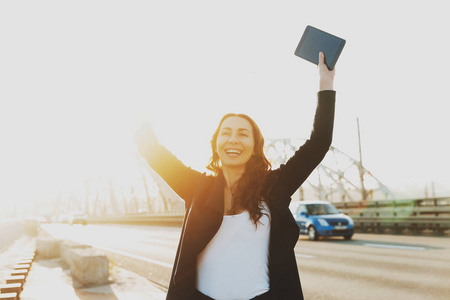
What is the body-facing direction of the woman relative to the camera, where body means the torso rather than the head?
toward the camera

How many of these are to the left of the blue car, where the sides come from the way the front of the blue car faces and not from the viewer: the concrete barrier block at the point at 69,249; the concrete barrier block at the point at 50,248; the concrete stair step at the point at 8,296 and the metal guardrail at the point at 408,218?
1

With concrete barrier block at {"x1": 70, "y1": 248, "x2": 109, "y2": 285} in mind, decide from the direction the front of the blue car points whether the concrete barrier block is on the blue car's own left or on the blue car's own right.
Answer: on the blue car's own right

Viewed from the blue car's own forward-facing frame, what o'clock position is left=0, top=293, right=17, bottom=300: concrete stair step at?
The concrete stair step is roughly at 2 o'clock from the blue car.

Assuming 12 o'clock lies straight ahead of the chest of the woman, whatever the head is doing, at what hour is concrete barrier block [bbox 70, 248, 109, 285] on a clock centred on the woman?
The concrete barrier block is roughly at 5 o'clock from the woman.

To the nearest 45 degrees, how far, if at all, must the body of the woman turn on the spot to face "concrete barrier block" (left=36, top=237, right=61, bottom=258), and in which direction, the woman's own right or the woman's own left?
approximately 135° to the woman's own right

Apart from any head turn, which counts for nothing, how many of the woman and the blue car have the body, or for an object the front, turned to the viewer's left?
0

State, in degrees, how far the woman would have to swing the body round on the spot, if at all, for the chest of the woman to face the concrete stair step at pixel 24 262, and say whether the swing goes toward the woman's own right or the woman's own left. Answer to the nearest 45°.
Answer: approximately 135° to the woman's own right

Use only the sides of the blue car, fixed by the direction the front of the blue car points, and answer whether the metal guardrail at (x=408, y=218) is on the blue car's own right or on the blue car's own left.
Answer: on the blue car's own left

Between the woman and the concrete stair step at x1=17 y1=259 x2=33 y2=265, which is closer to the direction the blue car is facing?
the woman

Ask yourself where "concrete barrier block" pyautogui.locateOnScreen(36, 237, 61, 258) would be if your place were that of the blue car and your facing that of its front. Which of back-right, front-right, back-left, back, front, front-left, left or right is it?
right
